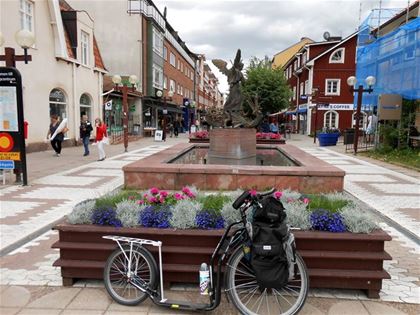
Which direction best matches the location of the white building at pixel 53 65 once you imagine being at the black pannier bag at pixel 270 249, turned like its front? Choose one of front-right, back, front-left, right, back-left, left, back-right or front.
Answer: back-right

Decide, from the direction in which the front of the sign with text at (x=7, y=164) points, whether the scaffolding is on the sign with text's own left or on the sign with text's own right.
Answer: on the sign with text's own left

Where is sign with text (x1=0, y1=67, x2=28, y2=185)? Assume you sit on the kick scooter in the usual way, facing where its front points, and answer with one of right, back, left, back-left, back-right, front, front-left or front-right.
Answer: back-left

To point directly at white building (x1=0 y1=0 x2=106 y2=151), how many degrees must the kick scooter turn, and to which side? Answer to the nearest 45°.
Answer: approximately 135° to its left

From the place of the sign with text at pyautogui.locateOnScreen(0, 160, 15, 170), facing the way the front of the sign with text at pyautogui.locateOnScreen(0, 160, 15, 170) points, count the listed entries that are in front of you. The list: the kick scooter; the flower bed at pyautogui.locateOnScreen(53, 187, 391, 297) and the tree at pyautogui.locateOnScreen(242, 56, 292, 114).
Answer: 2

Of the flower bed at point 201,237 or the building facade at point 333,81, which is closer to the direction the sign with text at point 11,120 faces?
the flower bed

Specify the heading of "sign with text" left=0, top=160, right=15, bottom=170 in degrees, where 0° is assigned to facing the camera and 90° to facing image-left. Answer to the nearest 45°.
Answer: approximately 0°

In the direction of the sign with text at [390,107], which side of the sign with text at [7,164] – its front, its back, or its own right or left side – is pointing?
left

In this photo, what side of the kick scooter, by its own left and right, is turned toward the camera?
right

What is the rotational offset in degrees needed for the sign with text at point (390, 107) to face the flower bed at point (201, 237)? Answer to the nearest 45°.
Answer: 0° — it already faces it

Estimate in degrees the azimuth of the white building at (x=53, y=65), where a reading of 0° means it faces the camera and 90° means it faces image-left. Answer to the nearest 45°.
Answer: approximately 315°

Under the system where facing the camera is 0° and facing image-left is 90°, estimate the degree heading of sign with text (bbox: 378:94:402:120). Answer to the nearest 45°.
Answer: approximately 0°

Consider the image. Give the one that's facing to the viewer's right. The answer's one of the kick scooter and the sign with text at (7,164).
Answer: the kick scooter
